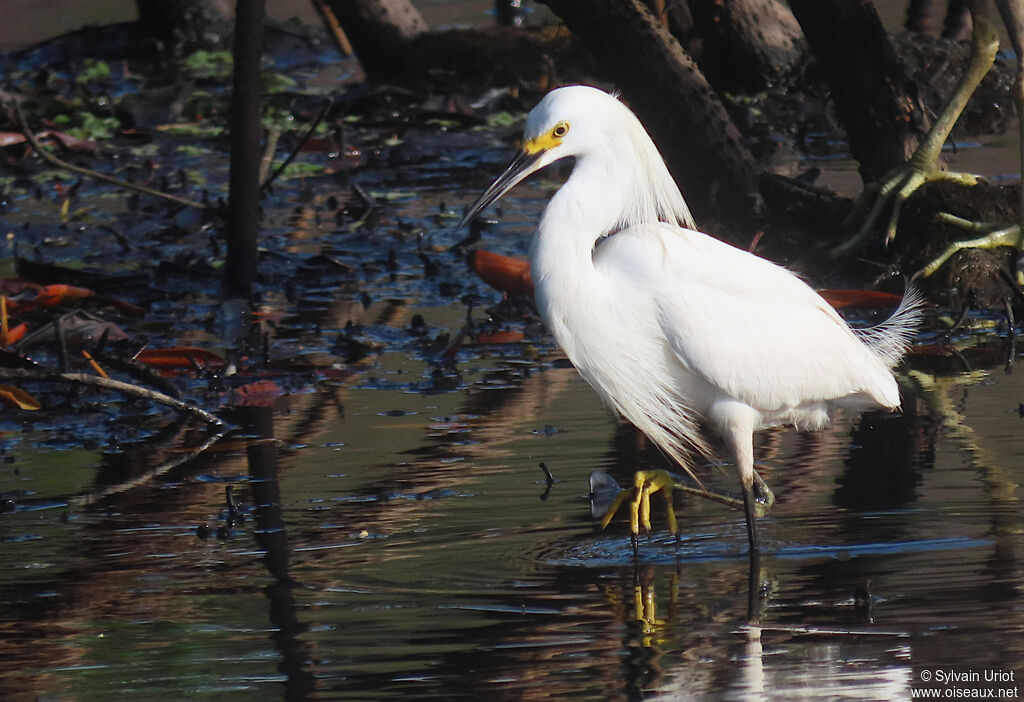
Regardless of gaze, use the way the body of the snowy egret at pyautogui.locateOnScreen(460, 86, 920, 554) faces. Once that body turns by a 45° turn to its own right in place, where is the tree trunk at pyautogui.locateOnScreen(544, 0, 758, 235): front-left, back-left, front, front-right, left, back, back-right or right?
front-right

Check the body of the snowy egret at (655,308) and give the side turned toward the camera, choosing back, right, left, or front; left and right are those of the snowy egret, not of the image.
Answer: left

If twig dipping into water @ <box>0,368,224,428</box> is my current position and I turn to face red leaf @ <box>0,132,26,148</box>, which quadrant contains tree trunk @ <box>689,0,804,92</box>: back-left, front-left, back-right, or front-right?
front-right

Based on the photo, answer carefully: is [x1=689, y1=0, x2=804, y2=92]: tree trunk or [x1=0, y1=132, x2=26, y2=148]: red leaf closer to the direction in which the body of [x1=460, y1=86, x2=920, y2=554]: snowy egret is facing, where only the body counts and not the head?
the red leaf

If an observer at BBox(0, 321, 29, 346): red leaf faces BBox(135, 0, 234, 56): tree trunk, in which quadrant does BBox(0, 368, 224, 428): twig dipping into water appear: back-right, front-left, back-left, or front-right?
back-right

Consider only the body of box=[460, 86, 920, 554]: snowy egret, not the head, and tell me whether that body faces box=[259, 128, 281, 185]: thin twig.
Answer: no

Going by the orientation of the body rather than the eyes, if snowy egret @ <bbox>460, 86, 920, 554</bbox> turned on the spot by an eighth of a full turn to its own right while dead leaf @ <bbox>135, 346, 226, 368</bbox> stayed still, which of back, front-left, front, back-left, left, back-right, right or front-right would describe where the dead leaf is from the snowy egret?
front

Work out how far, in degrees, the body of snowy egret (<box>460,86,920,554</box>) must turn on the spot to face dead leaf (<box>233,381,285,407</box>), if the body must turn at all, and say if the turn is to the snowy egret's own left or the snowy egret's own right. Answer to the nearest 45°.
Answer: approximately 45° to the snowy egret's own right

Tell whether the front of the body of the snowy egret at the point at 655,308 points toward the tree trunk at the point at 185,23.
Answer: no

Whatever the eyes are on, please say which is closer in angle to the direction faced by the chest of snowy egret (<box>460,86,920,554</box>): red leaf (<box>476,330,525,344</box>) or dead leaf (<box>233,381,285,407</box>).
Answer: the dead leaf

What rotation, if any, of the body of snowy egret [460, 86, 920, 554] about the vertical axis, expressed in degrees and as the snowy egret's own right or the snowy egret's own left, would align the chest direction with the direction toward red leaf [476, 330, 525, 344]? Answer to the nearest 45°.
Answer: approximately 90° to the snowy egret's own right

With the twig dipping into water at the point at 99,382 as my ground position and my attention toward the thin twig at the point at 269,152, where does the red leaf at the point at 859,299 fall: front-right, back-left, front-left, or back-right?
front-right

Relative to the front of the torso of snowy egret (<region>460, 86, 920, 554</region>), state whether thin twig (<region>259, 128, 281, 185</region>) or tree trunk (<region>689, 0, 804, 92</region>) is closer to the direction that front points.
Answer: the thin twig
